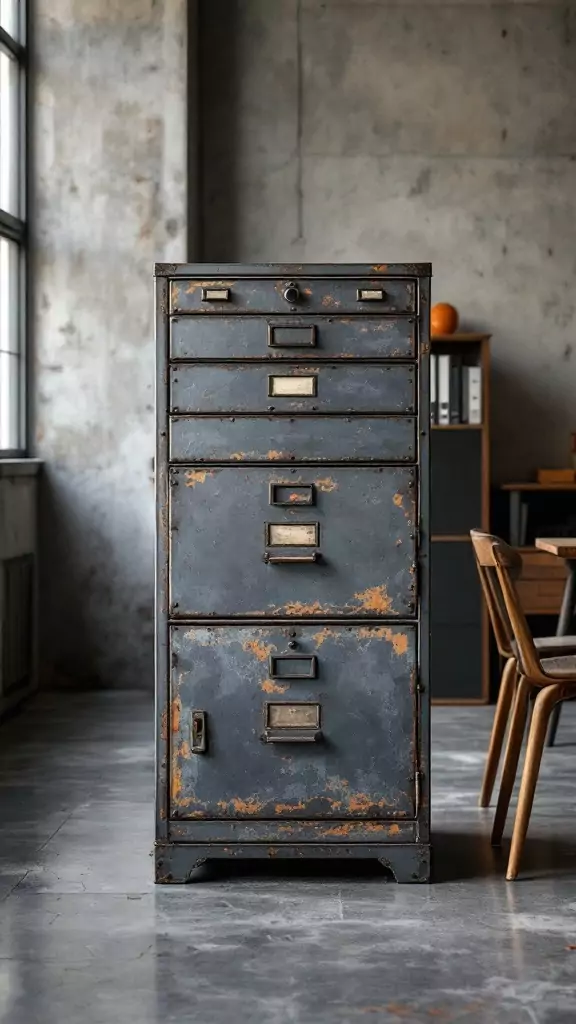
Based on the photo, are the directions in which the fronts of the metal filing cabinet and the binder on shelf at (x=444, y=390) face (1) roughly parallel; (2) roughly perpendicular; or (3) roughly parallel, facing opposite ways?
roughly parallel

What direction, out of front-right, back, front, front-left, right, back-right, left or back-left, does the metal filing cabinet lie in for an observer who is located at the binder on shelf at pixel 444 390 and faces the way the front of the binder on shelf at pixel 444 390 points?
front

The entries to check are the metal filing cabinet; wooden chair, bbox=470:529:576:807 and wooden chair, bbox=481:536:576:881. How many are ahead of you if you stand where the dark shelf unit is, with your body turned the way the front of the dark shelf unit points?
3

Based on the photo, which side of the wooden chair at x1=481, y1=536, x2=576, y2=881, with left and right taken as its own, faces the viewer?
right

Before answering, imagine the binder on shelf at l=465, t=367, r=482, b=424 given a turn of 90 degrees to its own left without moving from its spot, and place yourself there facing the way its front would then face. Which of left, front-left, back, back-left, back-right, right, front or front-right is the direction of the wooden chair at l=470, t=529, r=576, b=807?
right

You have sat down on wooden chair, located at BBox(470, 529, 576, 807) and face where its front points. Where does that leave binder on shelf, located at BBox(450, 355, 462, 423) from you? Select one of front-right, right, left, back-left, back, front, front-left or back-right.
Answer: left

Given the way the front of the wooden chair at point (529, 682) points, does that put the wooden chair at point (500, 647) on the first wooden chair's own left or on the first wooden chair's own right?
on the first wooden chair's own left

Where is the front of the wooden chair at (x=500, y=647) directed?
to the viewer's right

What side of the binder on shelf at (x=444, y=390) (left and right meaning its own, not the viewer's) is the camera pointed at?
front

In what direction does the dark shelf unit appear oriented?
toward the camera

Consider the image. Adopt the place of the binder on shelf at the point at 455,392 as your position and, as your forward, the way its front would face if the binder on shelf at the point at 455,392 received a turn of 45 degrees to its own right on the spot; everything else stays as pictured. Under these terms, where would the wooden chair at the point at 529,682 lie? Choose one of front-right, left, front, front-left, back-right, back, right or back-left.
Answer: front-left

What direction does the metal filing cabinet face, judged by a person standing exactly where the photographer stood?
facing the viewer

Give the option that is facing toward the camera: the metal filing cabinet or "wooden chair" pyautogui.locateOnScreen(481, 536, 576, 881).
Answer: the metal filing cabinet

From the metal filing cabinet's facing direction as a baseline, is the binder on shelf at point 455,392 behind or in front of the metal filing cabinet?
behind

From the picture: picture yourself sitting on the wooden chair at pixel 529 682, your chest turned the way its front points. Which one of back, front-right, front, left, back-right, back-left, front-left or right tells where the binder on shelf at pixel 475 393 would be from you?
left

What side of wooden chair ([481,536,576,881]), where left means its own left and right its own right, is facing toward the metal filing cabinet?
back
